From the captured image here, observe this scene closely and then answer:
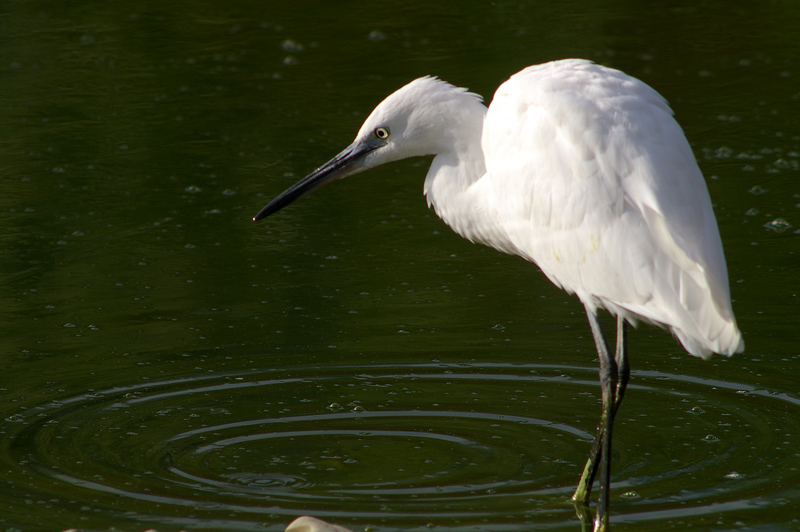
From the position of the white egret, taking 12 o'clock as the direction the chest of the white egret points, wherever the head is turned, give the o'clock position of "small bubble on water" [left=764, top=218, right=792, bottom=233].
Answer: The small bubble on water is roughly at 4 o'clock from the white egret.

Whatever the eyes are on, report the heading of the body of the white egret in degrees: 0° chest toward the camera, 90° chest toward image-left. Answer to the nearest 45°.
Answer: approximately 90°
